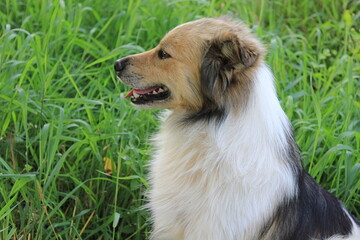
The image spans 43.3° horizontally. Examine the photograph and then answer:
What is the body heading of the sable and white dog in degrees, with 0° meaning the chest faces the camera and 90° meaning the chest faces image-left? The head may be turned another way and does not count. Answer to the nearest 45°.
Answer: approximately 90°
